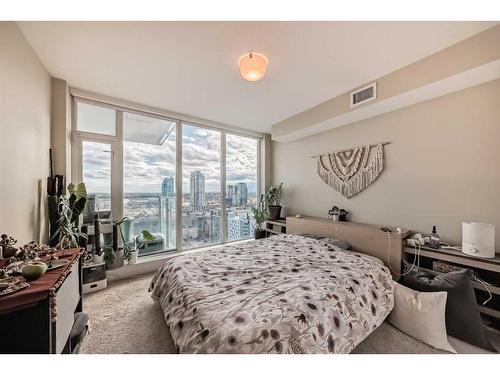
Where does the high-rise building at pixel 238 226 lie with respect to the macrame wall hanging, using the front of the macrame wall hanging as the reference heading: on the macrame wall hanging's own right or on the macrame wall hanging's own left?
on the macrame wall hanging's own right

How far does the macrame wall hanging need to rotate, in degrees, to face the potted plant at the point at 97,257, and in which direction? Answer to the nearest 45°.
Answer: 0° — it already faces it

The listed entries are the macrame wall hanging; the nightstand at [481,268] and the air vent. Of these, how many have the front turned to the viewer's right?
0

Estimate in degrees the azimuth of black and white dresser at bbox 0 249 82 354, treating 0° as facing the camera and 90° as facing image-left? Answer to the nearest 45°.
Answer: approximately 270°

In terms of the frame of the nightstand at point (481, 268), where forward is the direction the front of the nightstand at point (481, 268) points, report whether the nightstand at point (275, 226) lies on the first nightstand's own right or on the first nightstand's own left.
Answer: on the first nightstand's own right

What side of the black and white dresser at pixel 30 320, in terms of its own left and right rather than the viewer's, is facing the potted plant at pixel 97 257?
left

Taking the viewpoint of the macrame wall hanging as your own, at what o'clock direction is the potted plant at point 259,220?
The potted plant is roughly at 2 o'clock from the macrame wall hanging.

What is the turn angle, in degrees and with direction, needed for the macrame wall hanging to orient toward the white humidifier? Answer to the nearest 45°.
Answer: approximately 90° to its left

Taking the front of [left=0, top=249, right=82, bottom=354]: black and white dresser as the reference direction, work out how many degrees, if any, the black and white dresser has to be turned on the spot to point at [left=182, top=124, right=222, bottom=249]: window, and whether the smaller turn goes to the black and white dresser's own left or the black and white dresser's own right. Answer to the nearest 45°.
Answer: approximately 45° to the black and white dresser's own left

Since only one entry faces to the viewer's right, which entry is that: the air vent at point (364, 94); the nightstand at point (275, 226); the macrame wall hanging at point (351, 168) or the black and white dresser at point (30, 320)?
the black and white dresser

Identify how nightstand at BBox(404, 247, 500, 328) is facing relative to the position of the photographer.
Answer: facing the viewer and to the left of the viewer
